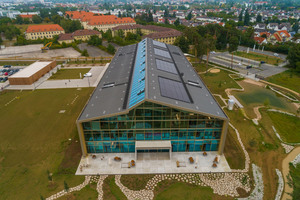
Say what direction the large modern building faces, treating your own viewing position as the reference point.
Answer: facing the viewer
